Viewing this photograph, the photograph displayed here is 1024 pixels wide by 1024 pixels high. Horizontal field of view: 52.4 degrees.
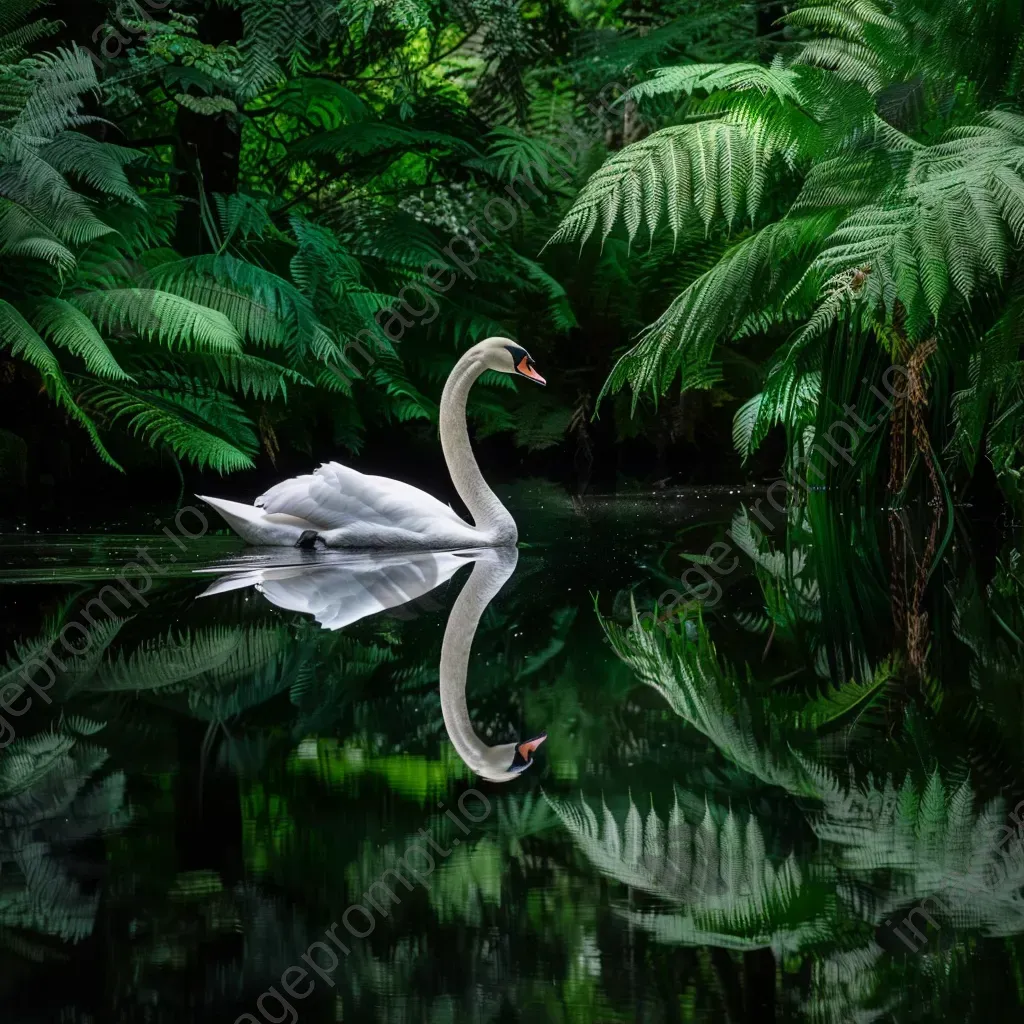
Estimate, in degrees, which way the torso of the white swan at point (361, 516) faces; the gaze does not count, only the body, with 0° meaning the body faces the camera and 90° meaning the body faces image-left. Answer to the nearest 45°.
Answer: approximately 270°
